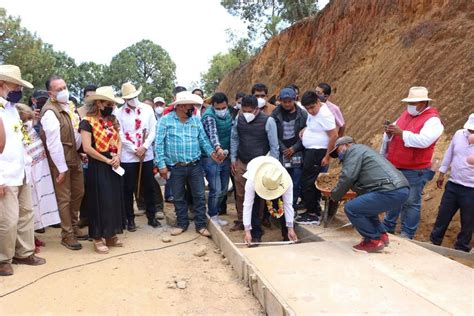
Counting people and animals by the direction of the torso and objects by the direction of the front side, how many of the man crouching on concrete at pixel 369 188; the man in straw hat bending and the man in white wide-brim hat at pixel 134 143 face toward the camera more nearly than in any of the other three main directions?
2

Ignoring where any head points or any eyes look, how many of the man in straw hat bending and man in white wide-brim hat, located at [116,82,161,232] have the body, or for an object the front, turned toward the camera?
2

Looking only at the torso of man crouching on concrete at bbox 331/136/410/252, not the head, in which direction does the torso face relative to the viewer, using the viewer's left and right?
facing to the left of the viewer

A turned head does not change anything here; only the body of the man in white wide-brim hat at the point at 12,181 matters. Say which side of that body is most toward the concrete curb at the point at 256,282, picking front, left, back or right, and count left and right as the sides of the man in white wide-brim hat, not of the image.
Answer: front

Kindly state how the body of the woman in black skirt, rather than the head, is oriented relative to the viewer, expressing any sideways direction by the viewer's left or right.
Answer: facing the viewer and to the right of the viewer

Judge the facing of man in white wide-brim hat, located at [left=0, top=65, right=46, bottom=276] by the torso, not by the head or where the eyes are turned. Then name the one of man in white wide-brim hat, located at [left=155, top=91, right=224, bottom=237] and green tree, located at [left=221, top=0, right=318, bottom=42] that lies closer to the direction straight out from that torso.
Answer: the man in white wide-brim hat

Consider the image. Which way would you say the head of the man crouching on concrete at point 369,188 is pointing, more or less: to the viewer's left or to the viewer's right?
to the viewer's left

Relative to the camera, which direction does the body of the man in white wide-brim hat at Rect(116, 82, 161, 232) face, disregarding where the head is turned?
toward the camera

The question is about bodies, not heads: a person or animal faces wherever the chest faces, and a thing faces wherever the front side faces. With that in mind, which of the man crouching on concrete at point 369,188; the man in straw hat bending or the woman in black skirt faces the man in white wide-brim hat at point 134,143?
the man crouching on concrete

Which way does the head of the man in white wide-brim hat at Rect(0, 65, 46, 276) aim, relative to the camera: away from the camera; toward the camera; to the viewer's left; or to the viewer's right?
to the viewer's right

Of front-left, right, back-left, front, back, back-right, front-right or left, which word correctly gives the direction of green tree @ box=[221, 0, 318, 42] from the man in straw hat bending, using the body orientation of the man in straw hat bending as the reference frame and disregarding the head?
back
